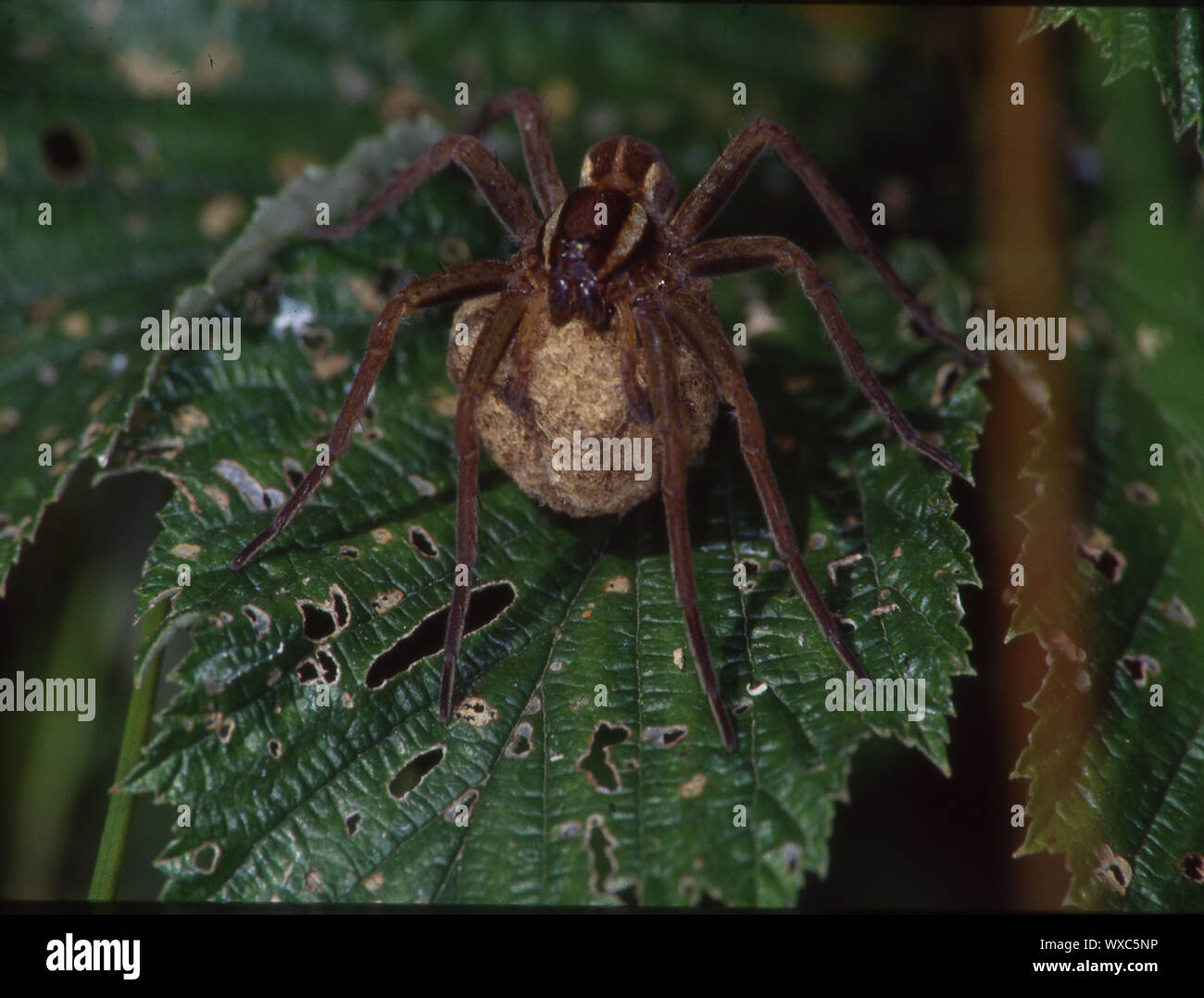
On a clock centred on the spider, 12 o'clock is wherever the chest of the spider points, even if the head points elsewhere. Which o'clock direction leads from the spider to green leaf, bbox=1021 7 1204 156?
The green leaf is roughly at 9 o'clock from the spider.

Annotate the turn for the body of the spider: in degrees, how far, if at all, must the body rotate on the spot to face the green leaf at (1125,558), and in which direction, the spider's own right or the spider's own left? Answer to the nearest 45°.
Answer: approximately 90° to the spider's own left

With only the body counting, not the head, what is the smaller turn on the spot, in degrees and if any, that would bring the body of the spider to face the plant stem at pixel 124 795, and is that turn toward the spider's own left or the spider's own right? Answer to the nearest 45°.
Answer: approximately 90° to the spider's own right

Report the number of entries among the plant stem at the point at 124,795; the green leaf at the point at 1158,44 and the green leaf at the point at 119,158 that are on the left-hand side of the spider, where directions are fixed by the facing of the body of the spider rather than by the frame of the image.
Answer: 1

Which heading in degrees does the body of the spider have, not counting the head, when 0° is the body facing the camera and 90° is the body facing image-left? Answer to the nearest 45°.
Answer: approximately 0°
